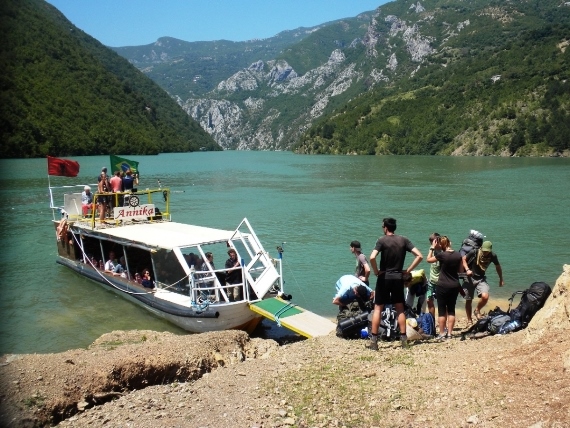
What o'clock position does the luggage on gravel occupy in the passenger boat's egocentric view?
The luggage on gravel is roughly at 12 o'clock from the passenger boat.

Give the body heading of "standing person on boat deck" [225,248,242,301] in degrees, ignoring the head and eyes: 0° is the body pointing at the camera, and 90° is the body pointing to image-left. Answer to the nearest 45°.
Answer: approximately 315°

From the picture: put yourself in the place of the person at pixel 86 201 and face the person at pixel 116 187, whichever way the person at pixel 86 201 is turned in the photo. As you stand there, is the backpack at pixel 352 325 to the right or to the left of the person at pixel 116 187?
right

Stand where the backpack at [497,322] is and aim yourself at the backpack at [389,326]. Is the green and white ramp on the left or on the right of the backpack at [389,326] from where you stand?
right
